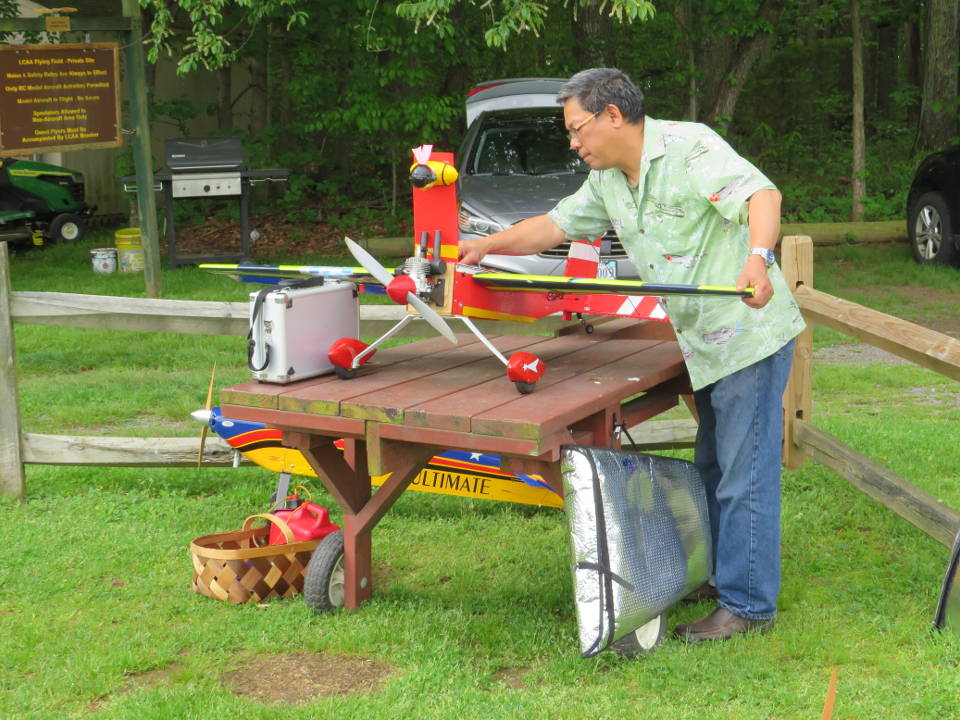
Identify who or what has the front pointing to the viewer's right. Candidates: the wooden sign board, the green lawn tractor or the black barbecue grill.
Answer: the green lawn tractor

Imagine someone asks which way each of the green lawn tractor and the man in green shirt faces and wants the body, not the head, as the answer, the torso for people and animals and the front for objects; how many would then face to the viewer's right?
1

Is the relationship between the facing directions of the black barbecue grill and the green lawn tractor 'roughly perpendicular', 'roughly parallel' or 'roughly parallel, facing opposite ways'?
roughly perpendicular

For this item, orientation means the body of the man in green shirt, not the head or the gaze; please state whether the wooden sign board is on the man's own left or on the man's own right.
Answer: on the man's own right

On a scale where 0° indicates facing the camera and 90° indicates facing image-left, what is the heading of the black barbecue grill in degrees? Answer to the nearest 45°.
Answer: approximately 0°

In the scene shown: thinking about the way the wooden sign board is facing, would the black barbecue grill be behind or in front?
behind

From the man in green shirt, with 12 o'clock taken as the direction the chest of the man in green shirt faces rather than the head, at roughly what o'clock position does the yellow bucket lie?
The yellow bucket is roughly at 2 o'clock from the man in green shirt.

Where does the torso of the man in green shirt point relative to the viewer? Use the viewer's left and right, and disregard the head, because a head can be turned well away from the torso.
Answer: facing to the left of the viewer

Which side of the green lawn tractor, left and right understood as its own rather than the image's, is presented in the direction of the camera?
right

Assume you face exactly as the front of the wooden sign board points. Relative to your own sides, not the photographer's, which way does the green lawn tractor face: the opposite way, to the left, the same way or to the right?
to the left

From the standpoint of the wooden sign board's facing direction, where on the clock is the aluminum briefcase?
The aluminum briefcase is roughly at 12 o'clock from the wooden sign board.
